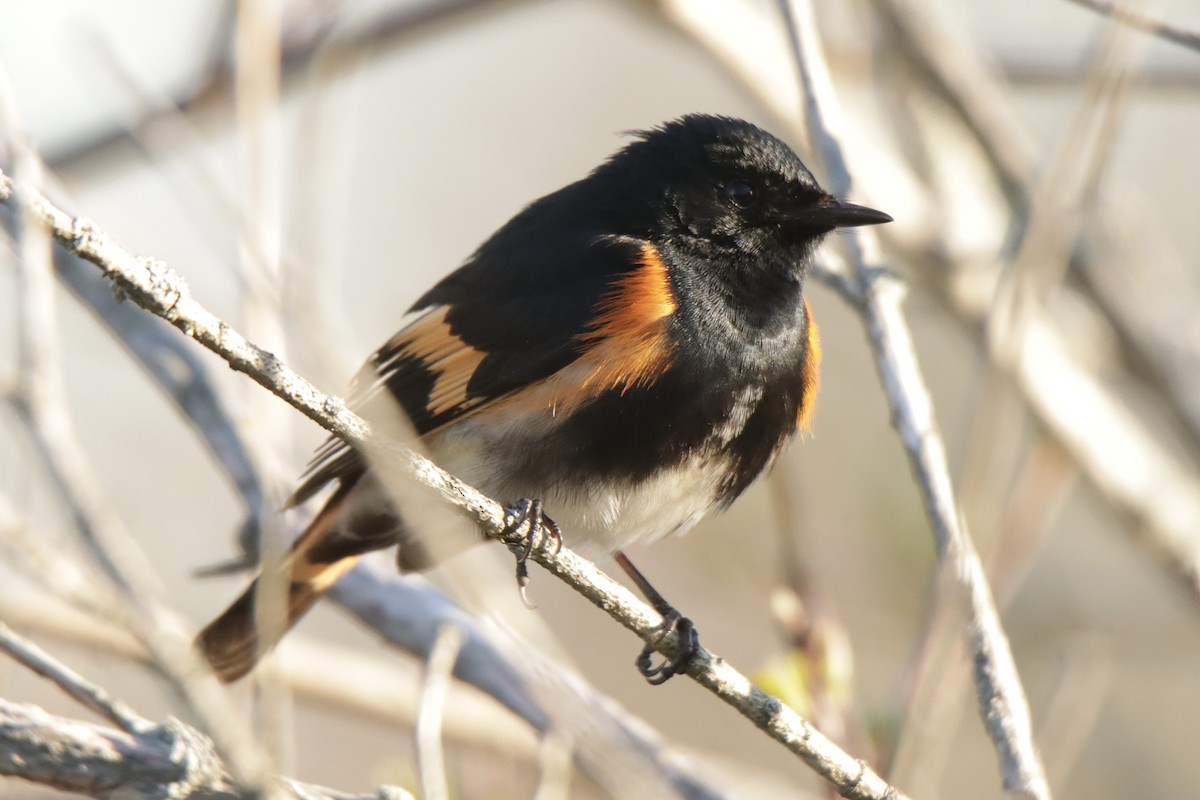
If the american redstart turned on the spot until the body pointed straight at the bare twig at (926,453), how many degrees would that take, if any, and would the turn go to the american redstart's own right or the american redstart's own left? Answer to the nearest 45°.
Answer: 0° — it already faces it

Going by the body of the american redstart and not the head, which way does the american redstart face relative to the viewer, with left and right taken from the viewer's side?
facing the viewer and to the right of the viewer
